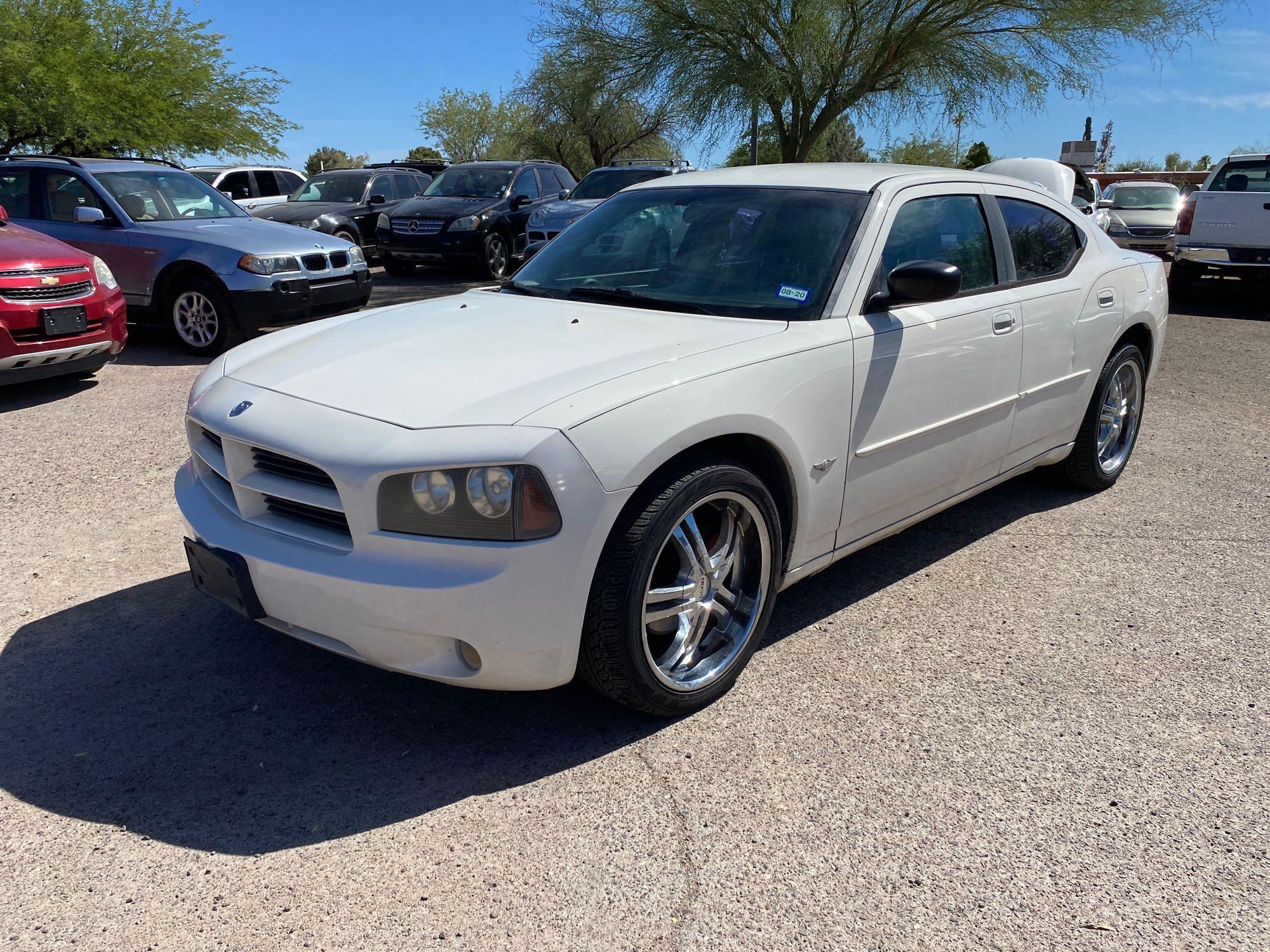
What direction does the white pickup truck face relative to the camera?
away from the camera

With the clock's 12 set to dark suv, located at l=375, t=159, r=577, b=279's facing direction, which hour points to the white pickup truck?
The white pickup truck is roughly at 8 o'clock from the dark suv.

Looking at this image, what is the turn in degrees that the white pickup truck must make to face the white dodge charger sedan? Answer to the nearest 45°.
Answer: approximately 180°

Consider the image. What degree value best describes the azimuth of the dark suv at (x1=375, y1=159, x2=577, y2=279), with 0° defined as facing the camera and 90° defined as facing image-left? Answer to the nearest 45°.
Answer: approximately 45°

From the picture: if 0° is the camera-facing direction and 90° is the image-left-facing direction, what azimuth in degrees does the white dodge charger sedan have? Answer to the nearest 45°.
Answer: approximately 45°

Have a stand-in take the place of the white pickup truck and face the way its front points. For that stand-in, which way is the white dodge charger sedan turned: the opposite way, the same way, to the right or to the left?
the opposite way

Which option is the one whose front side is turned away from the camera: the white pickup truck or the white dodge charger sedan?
the white pickup truck

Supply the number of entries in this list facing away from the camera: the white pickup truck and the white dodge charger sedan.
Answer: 1

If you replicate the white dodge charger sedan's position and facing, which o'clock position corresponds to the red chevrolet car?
The red chevrolet car is roughly at 3 o'clock from the white dodge charger sedan.

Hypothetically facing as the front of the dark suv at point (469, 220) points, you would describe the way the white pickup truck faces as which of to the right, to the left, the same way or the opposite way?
the opposite way
